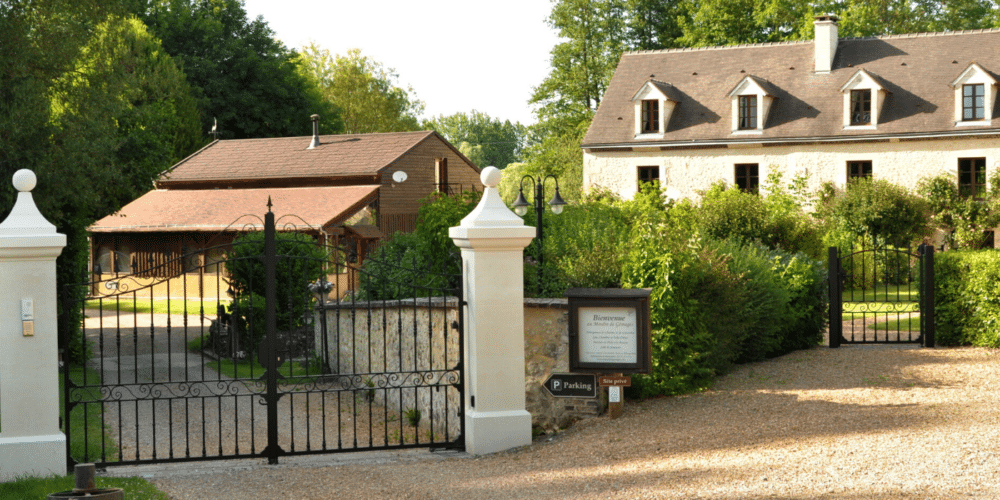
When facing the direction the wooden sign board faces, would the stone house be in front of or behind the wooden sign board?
behind

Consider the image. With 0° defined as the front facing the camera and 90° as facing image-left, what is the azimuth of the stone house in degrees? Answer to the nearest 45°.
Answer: approximately 0°

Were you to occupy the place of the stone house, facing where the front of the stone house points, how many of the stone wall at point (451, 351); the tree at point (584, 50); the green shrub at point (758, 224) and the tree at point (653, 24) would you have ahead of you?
2

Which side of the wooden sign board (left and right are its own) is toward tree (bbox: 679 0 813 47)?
back

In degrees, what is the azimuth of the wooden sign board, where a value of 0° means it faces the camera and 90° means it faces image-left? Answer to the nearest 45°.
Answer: approximately 0°

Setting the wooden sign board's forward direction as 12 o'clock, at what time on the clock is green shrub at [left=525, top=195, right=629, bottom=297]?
The green shrub is roughly at 6 o'clock from the wooden sign board.

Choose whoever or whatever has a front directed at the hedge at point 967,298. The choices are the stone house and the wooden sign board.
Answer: the stone house

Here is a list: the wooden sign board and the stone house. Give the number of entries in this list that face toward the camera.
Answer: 2

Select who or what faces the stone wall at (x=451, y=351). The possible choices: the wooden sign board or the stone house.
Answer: the stone house
